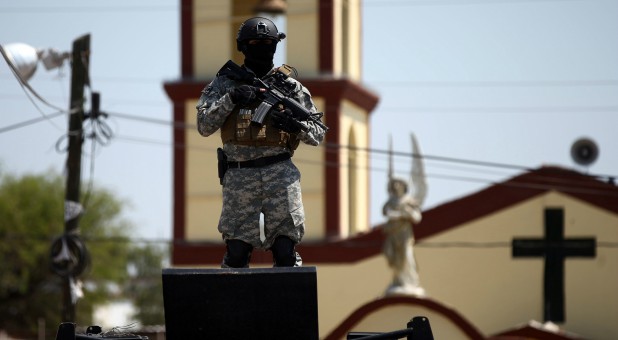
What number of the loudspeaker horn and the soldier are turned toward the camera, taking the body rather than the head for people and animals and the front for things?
2

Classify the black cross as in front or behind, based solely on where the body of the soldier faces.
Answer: behind

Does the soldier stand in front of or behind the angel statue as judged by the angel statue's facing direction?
in front

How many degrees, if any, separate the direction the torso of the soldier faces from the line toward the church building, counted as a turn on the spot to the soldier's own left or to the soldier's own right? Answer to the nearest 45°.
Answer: approximately 180°

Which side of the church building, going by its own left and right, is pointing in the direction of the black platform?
front

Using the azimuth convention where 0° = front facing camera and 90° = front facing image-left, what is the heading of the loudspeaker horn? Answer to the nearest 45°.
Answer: approximately 0°

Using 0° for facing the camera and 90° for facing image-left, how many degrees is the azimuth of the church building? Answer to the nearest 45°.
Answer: approximately 0°

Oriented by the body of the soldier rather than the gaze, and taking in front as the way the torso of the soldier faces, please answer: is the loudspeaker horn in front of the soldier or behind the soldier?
behind

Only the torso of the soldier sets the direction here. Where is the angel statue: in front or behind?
behind

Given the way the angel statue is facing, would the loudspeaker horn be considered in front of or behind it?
behind

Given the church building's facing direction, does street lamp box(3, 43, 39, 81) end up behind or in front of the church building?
in front
